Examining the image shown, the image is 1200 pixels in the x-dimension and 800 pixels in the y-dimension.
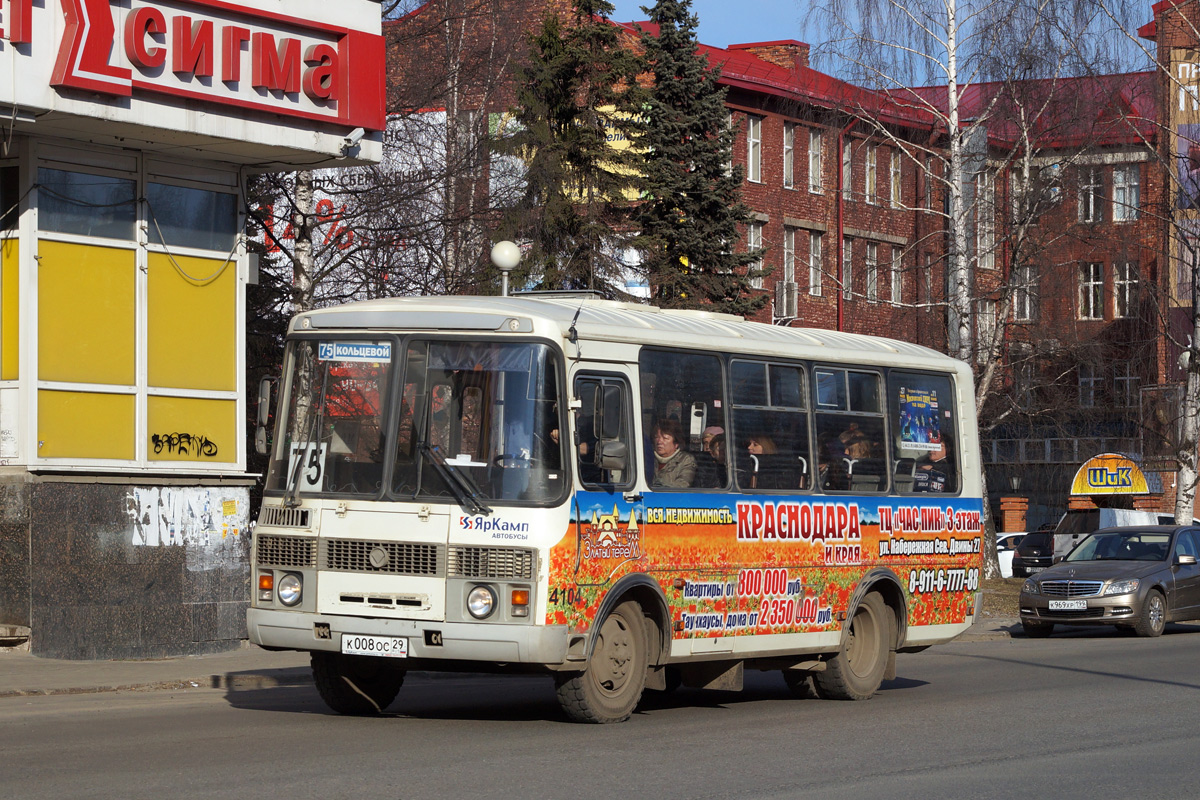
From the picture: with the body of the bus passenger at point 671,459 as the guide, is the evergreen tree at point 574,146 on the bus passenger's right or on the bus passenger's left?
on the bus passenger's right

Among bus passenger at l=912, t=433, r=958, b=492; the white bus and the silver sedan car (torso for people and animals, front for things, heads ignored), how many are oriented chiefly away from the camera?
0

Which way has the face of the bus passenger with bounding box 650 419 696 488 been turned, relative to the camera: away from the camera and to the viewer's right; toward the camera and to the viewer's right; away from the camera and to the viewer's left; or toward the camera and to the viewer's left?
toward the camera and to the viewer's left

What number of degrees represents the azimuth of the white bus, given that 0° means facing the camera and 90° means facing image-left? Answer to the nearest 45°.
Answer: approximately 45°

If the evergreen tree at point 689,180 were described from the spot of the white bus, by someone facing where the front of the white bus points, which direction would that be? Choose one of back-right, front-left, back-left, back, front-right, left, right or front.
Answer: back-right

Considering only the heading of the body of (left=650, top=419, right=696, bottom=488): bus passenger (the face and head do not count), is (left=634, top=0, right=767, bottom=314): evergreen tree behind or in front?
behind

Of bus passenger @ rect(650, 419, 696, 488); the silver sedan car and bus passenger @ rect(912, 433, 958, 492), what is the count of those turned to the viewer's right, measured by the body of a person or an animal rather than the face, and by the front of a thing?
0

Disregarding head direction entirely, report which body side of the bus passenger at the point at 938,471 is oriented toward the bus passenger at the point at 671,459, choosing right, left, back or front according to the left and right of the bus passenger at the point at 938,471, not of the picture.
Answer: front

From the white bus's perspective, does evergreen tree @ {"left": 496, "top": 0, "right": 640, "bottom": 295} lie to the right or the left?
on its right

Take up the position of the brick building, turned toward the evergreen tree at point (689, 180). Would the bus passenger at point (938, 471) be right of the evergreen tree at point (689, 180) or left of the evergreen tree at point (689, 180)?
left

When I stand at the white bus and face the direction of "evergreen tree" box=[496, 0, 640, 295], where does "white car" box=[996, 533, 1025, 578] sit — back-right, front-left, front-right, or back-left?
front-right

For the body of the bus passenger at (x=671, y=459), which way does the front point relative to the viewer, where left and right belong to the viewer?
facing the viewer and to the left of the viewer

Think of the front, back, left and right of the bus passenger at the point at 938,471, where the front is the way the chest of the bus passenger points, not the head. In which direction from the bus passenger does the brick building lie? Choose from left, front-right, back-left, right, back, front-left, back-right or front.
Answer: back-right

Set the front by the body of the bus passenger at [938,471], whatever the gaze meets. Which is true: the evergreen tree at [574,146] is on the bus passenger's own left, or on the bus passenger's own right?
on the bus passenger's own right
